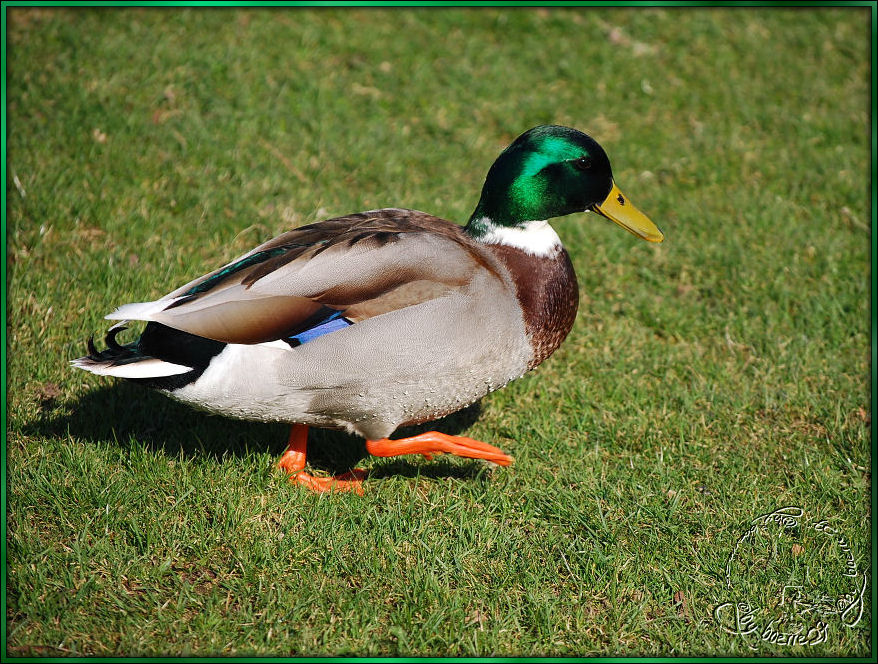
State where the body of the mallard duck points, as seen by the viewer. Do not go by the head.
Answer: to the viewer's right
